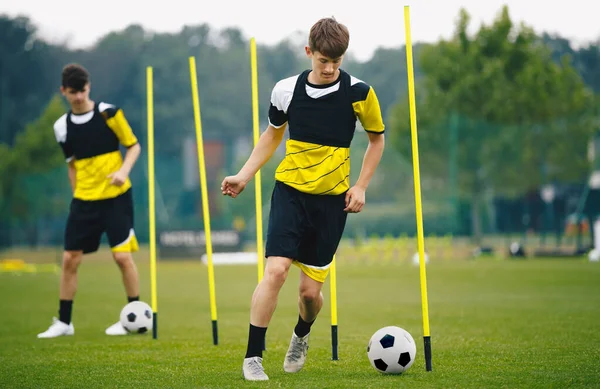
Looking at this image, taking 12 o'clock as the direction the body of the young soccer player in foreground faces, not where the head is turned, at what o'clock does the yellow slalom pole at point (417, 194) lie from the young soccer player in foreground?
The yellow slalom pole is roughly at 9 o'clock from the young soccer player in foreground.

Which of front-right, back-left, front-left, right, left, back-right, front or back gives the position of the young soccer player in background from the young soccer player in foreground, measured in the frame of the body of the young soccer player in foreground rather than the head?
back-right

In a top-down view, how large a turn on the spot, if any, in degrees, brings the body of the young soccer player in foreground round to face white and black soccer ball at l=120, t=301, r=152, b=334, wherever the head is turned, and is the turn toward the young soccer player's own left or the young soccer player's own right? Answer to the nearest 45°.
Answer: approximately 135° to the young soccer player's own right

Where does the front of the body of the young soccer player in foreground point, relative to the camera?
toward the camera

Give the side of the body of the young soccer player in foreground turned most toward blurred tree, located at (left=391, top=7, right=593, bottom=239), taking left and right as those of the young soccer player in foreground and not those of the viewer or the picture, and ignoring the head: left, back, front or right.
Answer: back

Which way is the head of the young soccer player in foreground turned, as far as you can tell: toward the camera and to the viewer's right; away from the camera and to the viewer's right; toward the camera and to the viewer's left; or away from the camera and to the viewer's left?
toward the camera and to the viewer's right
